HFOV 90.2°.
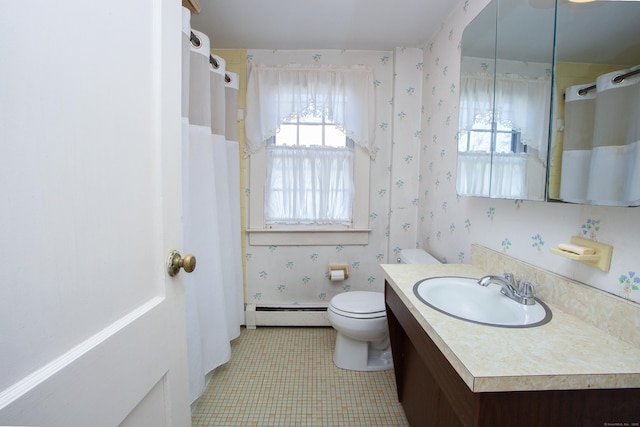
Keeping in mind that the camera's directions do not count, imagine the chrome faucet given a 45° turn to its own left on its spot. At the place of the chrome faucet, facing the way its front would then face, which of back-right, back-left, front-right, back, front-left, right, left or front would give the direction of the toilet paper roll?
back-right

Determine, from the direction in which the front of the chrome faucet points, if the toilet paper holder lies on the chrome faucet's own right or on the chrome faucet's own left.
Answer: on the chrome faucet's own right

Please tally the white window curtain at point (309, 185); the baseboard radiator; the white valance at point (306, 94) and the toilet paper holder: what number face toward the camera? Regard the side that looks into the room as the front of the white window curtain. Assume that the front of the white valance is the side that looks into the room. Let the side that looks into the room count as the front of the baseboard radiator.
4

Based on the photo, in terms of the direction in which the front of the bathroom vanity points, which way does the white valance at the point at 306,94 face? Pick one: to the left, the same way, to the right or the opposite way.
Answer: to the left

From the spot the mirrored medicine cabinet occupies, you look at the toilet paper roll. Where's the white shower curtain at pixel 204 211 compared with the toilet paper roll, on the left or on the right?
left

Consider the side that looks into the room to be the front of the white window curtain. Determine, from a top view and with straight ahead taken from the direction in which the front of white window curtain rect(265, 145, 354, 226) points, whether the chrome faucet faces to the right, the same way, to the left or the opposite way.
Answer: to the right

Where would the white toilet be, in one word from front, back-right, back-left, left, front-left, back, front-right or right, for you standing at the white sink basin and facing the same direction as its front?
right

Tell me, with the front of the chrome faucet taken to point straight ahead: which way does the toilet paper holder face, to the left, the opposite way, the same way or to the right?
to the left

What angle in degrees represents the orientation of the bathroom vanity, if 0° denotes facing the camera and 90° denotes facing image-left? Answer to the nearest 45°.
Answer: approximately 45°

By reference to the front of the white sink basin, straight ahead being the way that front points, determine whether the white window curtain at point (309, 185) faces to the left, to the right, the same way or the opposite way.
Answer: to the left

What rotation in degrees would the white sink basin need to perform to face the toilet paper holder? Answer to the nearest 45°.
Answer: approximately 90° to its right

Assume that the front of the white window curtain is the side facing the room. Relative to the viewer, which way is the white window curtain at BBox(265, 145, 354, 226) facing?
toward the camera

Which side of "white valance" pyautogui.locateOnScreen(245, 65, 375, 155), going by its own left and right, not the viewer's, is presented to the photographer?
front

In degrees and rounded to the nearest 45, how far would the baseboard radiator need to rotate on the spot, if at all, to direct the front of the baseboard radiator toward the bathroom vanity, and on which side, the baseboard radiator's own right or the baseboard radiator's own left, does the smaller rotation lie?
0° — it already faces it

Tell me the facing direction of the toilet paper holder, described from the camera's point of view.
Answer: facing the viewer

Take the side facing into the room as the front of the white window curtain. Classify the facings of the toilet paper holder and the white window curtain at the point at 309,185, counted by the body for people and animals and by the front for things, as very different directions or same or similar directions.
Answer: same or similar directions

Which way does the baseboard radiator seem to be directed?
toward the camera
